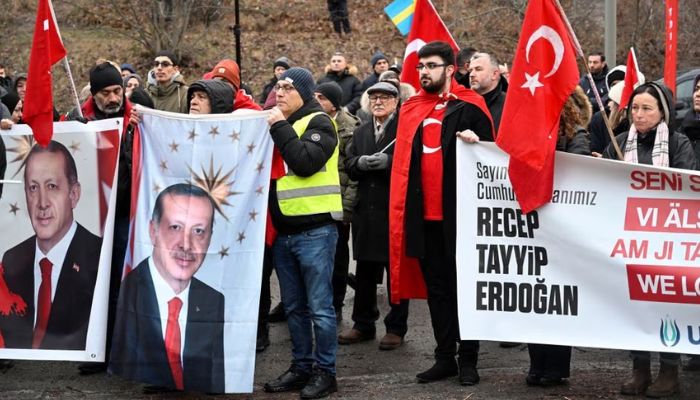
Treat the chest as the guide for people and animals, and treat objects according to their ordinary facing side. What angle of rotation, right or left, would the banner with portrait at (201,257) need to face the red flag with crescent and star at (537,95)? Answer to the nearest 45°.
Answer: approximately 90° to its left

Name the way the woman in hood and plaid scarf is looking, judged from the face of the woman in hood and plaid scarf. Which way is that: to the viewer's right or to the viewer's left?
to the viewer's left

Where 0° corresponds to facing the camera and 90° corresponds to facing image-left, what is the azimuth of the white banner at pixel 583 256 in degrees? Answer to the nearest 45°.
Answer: approximately 0°

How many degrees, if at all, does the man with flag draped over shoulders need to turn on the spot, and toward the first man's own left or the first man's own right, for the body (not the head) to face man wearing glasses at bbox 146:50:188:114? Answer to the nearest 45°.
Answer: approximately 90° to the first man's own right

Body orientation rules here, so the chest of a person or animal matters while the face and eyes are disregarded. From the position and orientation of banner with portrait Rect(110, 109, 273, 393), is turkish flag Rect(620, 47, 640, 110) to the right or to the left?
on its left

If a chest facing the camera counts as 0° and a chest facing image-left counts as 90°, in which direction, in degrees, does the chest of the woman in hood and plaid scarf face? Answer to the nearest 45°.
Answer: approximately 45°

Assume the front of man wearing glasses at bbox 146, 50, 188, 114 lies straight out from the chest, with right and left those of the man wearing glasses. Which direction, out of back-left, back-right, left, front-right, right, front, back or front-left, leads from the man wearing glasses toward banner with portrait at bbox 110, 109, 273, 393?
front-left

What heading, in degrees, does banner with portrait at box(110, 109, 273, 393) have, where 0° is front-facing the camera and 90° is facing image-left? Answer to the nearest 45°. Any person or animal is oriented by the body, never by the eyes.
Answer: approximately 0°

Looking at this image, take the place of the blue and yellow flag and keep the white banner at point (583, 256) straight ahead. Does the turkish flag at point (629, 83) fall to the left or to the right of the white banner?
left

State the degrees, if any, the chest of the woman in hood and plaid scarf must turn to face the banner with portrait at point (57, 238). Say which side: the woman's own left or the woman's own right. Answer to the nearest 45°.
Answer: approximately 45° to the woman's own right

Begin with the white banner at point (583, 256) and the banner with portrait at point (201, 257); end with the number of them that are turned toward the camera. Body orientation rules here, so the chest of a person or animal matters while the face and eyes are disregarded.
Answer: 2
